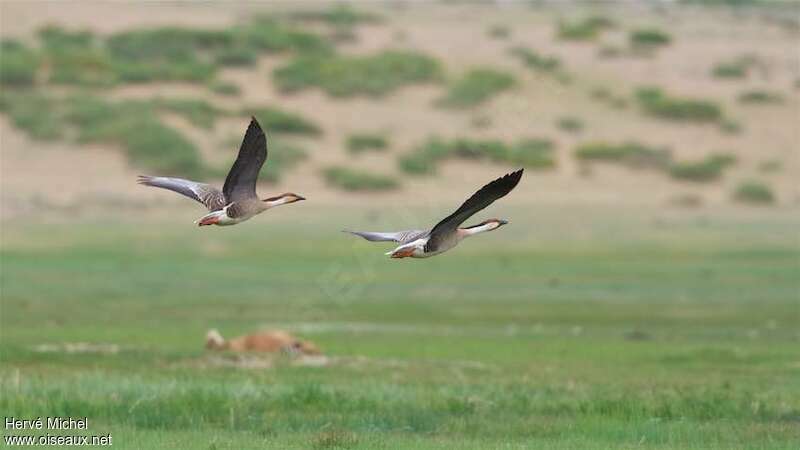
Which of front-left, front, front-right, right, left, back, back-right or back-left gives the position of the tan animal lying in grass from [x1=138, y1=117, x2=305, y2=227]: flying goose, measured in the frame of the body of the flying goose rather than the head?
left

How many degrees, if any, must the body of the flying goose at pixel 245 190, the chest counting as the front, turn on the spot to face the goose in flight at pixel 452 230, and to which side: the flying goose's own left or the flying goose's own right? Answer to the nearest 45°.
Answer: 0° — it already faces it

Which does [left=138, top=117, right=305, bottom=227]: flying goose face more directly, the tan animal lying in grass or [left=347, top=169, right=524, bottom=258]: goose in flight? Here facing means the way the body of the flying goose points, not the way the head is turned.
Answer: the goose in flight

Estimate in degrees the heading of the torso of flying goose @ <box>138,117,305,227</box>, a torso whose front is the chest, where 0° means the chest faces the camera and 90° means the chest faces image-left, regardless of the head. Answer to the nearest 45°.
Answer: approximately 270°
